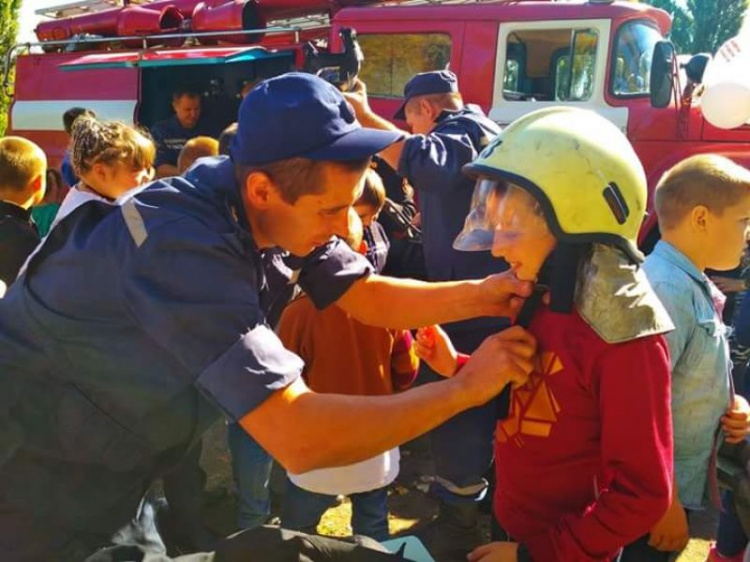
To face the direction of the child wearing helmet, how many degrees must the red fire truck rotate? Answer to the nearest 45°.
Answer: approximately 90° to its right

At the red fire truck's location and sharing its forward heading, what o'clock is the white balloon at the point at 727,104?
The white balloon is roughly at 1 o'clock from the red fire truck.

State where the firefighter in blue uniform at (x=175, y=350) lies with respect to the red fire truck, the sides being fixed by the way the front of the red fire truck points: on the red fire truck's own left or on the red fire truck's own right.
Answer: on the red fire truck's own right

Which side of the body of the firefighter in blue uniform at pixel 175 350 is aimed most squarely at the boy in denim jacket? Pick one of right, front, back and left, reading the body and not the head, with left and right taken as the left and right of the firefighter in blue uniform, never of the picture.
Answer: front

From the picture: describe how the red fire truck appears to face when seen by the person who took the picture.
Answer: facing to the right of the viewer

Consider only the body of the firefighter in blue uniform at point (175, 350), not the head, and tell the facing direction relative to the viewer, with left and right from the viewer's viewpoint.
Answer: facing to the right of the viewer
